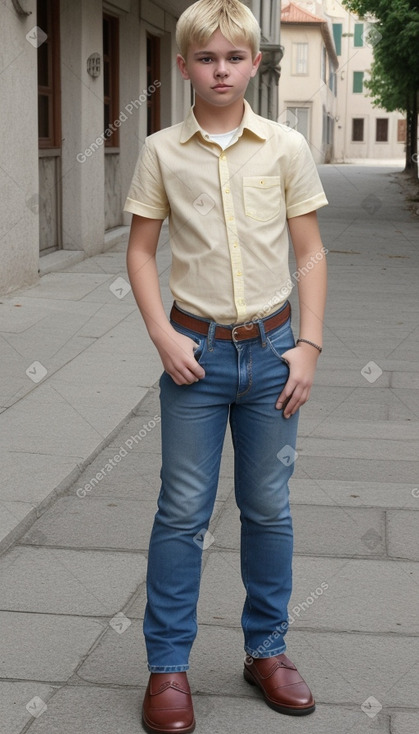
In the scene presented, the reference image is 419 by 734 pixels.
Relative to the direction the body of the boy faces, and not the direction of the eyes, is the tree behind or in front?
behind

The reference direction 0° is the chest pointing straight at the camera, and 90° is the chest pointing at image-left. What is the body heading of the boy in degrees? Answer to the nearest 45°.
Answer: approximately 0°
